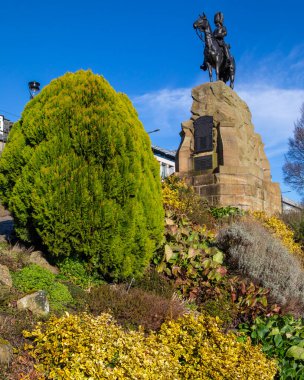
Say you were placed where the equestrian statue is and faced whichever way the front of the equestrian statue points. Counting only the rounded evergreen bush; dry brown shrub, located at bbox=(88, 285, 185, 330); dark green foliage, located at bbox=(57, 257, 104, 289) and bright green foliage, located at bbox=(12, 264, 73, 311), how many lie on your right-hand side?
0

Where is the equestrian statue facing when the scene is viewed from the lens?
facing the viewer and to the left of the viewer

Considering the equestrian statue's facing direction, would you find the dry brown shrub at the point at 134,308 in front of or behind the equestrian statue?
in front

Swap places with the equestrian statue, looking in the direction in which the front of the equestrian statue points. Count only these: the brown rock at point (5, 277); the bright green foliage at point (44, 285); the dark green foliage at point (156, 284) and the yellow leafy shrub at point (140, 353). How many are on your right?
0

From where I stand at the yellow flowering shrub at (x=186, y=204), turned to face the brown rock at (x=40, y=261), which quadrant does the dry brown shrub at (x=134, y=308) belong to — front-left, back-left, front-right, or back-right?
front-left

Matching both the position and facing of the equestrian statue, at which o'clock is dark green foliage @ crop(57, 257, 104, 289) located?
The dark green foliage is roughly at 11 o'clock from the equestrian statue.

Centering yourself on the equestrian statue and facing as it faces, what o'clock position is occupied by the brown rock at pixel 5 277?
The brown rock is roughly at 11 o'clock from the equestrian statue.

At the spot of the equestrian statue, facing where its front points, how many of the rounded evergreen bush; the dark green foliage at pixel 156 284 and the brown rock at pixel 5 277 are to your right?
0

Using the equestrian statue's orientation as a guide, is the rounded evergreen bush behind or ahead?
ahead

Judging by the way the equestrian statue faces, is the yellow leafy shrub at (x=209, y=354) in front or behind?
in front

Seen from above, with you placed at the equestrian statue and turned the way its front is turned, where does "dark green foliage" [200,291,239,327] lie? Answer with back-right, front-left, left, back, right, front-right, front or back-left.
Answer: front-left

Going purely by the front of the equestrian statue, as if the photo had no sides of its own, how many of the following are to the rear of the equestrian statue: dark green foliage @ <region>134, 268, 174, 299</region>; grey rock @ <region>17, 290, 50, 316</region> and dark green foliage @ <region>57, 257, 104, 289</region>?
0
